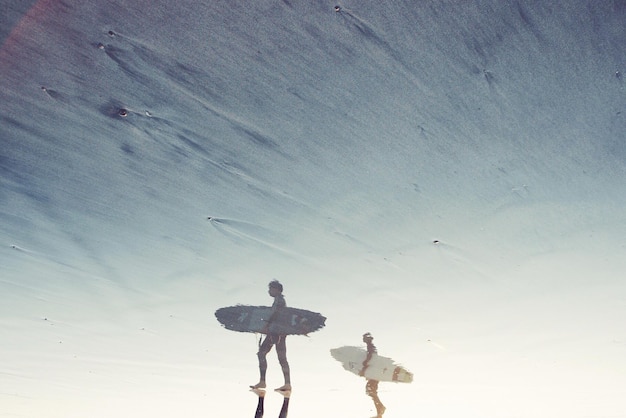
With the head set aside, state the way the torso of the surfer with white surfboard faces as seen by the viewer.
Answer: to the viewer's left

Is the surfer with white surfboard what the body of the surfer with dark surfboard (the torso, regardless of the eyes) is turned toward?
no

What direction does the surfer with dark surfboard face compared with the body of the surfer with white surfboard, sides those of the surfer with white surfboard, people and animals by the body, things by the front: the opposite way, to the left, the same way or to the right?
the same way

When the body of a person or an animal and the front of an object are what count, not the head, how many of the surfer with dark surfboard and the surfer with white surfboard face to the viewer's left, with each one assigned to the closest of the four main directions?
2

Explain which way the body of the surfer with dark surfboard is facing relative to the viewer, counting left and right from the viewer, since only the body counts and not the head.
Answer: facing to the left of the viewer

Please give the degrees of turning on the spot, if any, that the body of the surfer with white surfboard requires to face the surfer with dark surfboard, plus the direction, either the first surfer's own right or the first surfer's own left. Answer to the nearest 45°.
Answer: approximately 45° to the first surfer's own left
